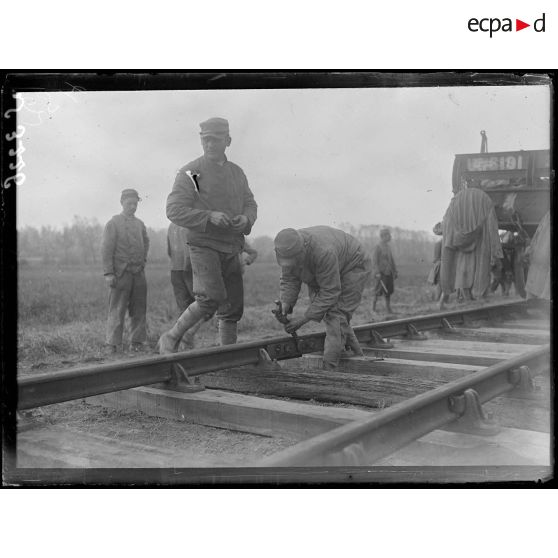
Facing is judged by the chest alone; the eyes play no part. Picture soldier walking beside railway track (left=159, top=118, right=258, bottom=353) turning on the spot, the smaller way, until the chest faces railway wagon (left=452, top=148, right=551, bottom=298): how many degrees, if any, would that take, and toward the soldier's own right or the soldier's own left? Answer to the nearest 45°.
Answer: approximately 90° to the soldier's own left

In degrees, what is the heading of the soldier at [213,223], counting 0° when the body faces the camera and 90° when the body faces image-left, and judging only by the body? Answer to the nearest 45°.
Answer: approximately 0°

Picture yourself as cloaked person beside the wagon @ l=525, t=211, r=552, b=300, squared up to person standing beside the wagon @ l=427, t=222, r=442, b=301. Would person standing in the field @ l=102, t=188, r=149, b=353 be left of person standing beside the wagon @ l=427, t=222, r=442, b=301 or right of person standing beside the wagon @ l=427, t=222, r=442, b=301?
left

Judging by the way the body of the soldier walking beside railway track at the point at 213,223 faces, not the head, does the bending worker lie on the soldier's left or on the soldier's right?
on the soldier's left

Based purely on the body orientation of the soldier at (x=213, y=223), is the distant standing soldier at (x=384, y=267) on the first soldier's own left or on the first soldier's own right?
on the first soldier's own left
